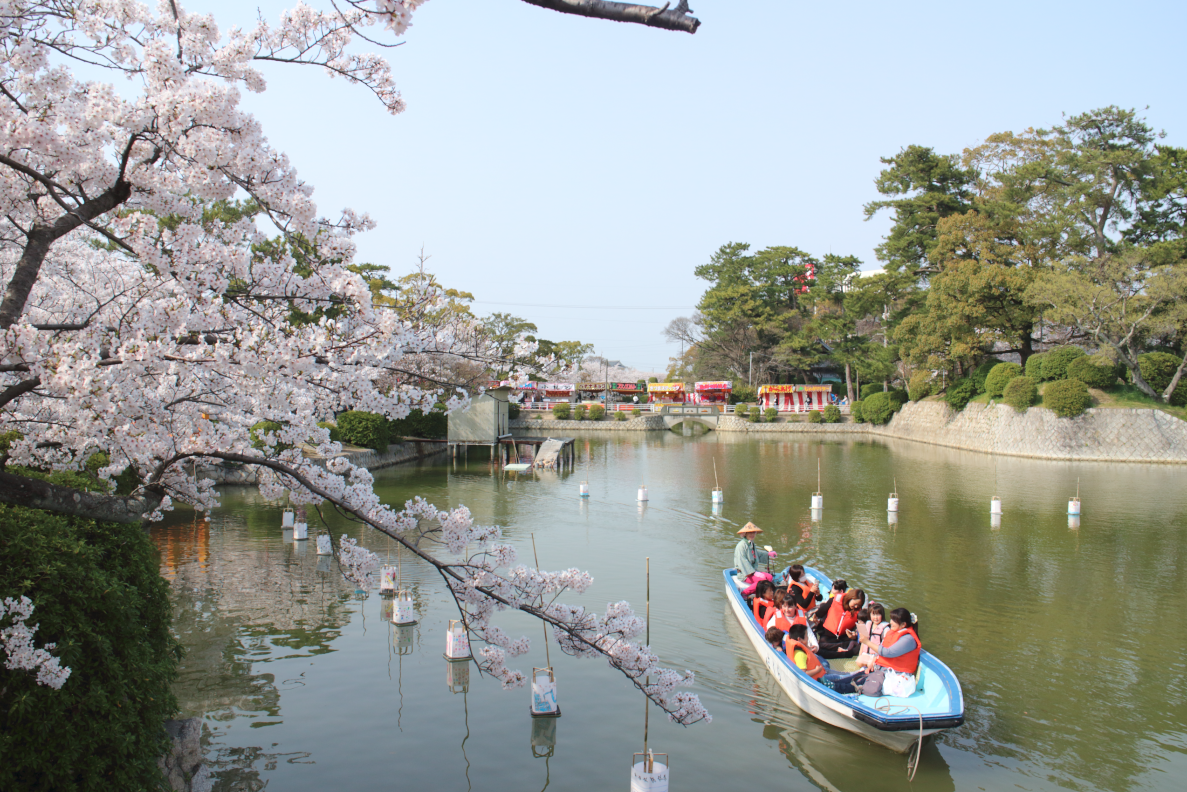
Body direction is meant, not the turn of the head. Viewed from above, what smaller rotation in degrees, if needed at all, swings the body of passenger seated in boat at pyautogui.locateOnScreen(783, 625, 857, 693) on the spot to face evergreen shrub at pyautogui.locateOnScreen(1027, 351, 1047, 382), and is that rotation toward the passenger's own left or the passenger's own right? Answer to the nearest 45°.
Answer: approximately 90° to the passenger's own left

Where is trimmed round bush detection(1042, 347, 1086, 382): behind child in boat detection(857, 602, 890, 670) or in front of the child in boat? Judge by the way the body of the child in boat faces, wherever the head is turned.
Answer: behind

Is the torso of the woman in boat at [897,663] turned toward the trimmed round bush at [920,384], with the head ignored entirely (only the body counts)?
no

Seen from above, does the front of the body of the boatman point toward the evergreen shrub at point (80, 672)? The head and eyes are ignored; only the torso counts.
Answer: no

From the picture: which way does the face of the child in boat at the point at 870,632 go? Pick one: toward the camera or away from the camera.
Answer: toward the camera

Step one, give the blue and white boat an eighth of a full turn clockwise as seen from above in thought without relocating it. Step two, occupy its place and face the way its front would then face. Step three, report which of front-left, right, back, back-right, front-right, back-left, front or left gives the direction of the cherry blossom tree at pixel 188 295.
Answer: front-right

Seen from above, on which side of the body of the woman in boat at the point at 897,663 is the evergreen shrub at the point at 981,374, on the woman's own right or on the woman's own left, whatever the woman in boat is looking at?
on the woman's own right

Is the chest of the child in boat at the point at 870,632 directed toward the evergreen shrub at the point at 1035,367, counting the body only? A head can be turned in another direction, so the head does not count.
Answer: no

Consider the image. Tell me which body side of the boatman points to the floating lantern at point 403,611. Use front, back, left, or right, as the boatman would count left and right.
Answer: right

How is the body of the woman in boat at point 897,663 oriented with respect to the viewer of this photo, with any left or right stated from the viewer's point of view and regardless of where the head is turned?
facing to the left of the viewer

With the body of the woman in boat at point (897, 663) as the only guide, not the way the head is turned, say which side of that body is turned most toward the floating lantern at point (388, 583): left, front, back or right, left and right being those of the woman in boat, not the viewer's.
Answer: front

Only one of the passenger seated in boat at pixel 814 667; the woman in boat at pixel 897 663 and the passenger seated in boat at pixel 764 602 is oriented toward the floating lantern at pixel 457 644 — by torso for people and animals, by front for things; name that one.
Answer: the woman in boat

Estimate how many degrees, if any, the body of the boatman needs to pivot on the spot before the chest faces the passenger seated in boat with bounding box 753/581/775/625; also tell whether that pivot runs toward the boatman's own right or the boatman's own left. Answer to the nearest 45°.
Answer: approximately 45° to the boatman's own right

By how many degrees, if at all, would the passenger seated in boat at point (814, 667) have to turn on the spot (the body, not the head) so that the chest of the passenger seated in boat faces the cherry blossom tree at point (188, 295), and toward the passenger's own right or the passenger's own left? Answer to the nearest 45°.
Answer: approximately 135° to the passenger's own right

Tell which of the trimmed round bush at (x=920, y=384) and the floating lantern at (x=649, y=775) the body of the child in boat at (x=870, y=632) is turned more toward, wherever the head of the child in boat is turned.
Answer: the floating lantern

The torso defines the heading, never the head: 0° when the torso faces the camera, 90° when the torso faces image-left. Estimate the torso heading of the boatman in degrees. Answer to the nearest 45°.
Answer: approximately 315°
